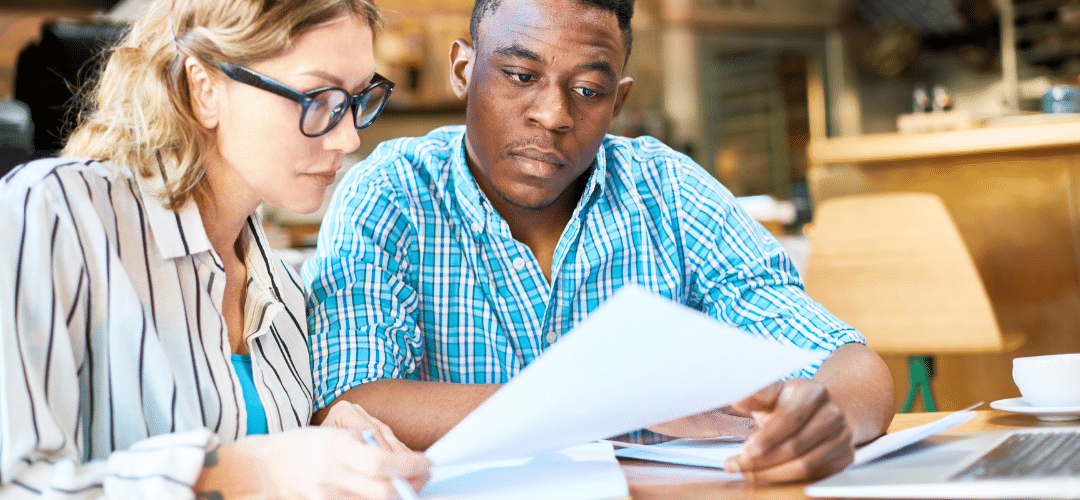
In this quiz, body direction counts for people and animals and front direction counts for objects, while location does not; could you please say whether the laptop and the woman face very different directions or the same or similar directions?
very different directions

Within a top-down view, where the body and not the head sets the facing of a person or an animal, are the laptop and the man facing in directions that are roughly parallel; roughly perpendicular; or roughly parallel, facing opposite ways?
roughly perpendicular

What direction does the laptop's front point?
to the viewer's left

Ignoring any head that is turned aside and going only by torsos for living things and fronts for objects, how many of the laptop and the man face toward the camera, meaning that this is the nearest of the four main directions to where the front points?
1
